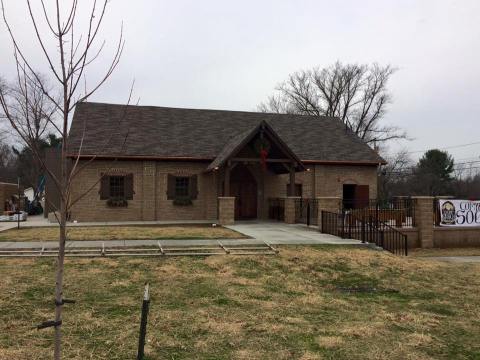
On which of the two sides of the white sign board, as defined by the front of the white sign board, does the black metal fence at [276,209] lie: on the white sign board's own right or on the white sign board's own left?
on the white sign board's own right

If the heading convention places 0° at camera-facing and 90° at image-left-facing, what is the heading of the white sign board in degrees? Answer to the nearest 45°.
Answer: approximately 0°

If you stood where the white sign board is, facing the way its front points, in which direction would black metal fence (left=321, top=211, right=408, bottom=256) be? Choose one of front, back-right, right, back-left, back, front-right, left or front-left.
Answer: front-right

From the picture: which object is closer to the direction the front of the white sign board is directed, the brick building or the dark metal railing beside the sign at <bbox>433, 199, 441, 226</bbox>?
the dark metal railing beside the sign

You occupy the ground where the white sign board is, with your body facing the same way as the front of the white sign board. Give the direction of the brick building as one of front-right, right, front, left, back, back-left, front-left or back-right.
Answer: right

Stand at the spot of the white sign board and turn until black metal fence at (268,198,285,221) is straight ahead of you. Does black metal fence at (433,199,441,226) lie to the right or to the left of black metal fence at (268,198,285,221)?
left

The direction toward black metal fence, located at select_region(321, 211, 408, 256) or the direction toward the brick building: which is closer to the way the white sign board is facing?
the black metal fence
